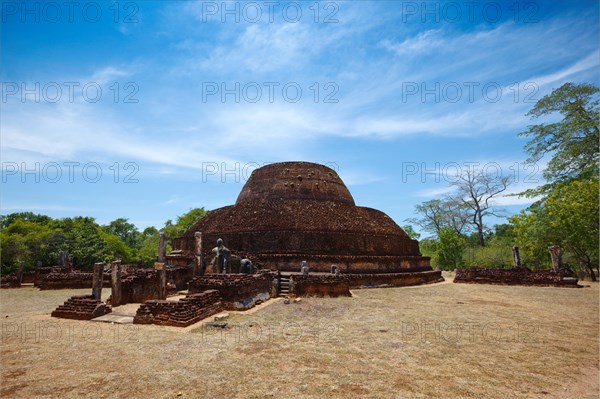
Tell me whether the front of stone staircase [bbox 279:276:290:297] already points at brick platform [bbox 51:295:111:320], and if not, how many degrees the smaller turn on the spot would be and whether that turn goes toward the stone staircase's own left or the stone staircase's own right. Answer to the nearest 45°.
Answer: approximately 45° to the stone staircase's own right

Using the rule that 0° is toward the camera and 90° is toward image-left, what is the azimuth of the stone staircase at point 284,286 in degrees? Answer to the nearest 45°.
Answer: approximately 0°

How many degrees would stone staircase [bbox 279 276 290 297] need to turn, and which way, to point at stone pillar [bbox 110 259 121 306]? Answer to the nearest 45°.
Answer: approximately 45° to its right

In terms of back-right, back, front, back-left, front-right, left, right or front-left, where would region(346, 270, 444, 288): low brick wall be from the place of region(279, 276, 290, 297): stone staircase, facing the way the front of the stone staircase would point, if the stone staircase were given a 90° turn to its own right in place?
back-right

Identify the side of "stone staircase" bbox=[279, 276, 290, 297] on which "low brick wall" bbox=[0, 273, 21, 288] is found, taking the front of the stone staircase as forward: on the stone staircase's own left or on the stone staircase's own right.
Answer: on the stone staircase's own right

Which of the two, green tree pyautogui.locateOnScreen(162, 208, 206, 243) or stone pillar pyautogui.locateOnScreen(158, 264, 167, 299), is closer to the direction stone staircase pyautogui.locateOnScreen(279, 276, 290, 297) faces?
the stone pillar

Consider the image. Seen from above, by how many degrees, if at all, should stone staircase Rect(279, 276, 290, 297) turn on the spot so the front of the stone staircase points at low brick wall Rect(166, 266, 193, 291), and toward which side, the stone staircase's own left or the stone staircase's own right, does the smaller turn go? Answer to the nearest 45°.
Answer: approximately 135° to the stone staircase's own right

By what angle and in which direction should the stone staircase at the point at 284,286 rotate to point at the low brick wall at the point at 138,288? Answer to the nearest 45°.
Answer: approximately 45° to its right
